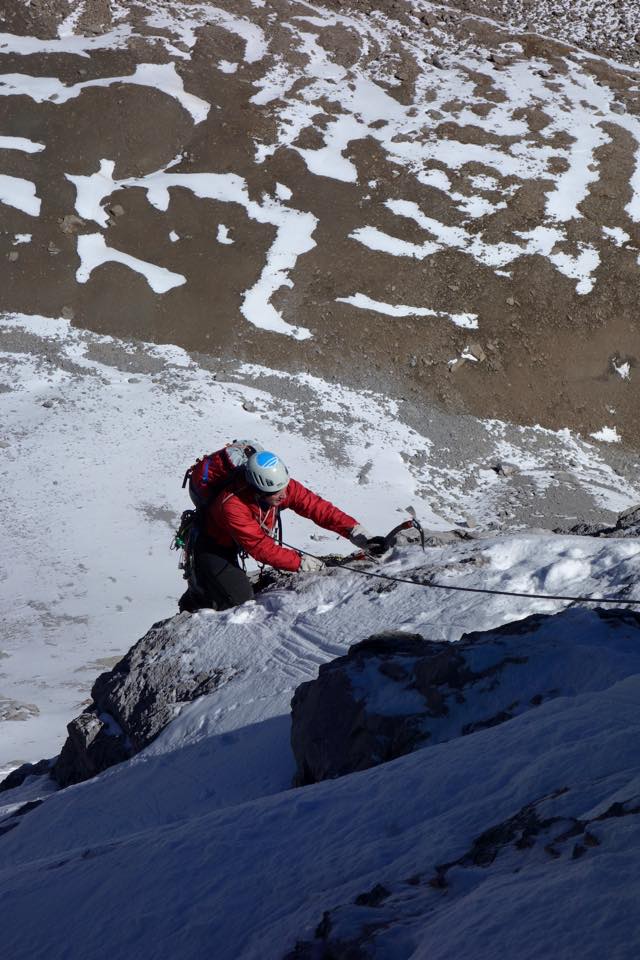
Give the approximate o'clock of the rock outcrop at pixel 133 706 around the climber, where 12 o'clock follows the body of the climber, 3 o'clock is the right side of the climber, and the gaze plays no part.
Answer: The rock outcrop is roughly at 2 o'clock from the climber.

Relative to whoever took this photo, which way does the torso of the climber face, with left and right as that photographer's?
facing the viewer and to the right of the viewer

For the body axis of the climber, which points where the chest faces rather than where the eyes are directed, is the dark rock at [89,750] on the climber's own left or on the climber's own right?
on the climber's own right

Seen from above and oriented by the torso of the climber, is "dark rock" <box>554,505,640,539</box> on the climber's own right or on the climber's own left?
on the climber's own left

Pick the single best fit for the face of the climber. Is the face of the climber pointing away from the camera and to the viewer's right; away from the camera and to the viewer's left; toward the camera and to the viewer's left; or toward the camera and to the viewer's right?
toward the camera and to the viewer's right

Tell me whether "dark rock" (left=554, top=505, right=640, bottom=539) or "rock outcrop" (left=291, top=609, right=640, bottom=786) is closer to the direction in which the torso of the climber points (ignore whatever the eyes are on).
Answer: the rock outcrop
